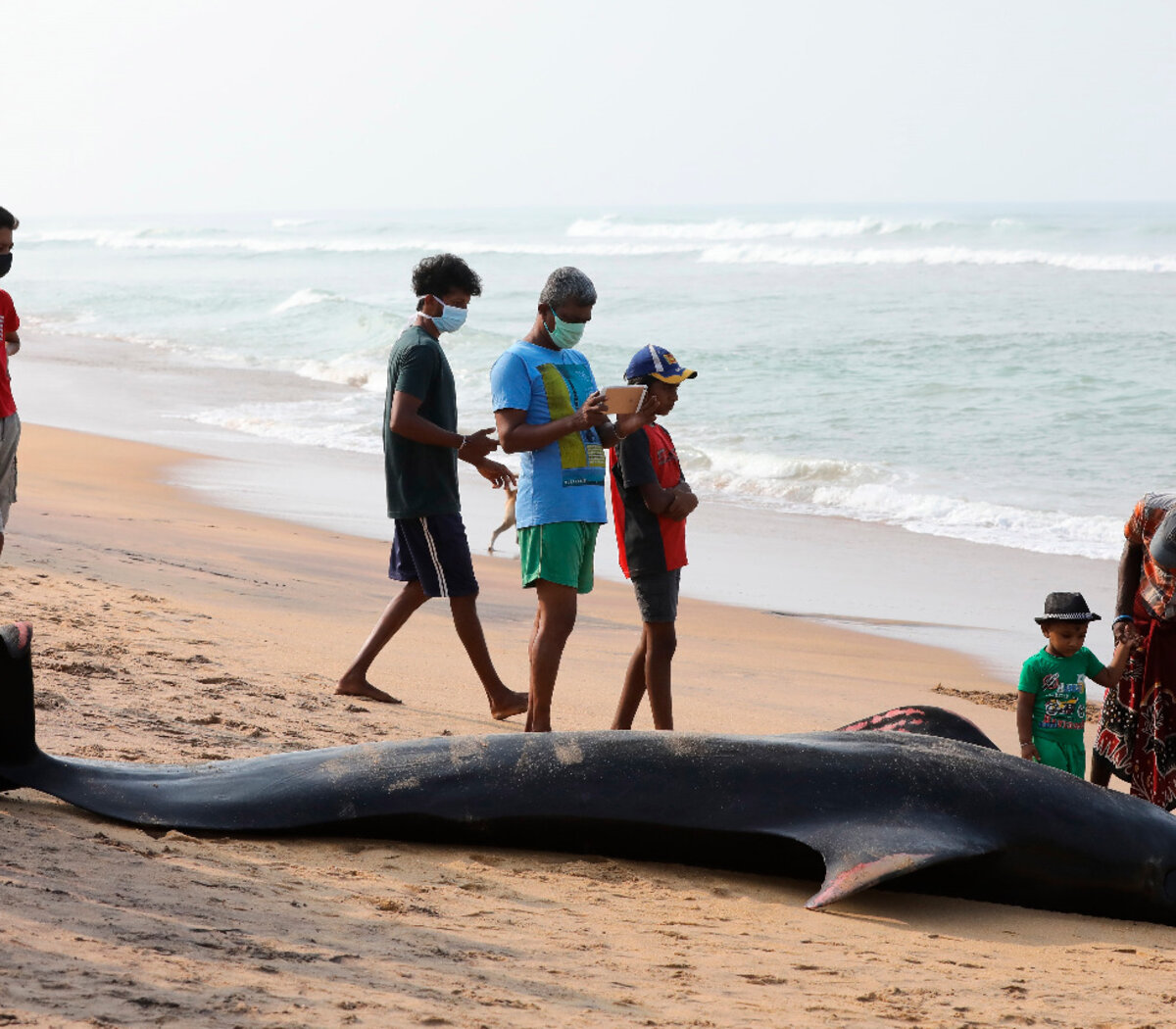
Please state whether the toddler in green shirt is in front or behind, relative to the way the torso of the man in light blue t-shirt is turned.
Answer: in front

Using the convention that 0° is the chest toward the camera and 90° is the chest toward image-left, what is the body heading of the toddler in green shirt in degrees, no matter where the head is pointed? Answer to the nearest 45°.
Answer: approximately 315°

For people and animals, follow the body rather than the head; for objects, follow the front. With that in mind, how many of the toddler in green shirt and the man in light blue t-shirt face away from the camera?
0

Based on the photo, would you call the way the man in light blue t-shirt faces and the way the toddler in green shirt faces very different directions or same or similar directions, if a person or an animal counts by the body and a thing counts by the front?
same or similar directions

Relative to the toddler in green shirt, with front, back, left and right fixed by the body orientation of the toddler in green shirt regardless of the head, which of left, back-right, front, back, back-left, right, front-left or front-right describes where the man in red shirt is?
back-right

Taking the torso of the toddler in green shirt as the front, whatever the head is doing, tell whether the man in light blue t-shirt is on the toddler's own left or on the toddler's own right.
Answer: on the toddler's own right

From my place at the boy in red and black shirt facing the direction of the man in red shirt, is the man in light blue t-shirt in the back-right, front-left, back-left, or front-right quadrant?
front-left

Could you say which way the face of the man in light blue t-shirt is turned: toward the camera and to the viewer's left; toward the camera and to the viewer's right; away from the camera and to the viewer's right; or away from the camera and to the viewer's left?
toward the camera and to the viewer's right

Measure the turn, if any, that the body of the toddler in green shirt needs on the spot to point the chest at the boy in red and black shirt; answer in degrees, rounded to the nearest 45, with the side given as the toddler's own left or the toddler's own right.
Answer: approximately 135° to the toddler's own right

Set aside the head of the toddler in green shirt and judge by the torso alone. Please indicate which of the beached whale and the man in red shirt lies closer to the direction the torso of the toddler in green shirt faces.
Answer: the beached whale

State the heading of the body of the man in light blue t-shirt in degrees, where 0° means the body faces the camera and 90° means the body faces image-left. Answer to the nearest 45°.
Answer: approximately 315°
